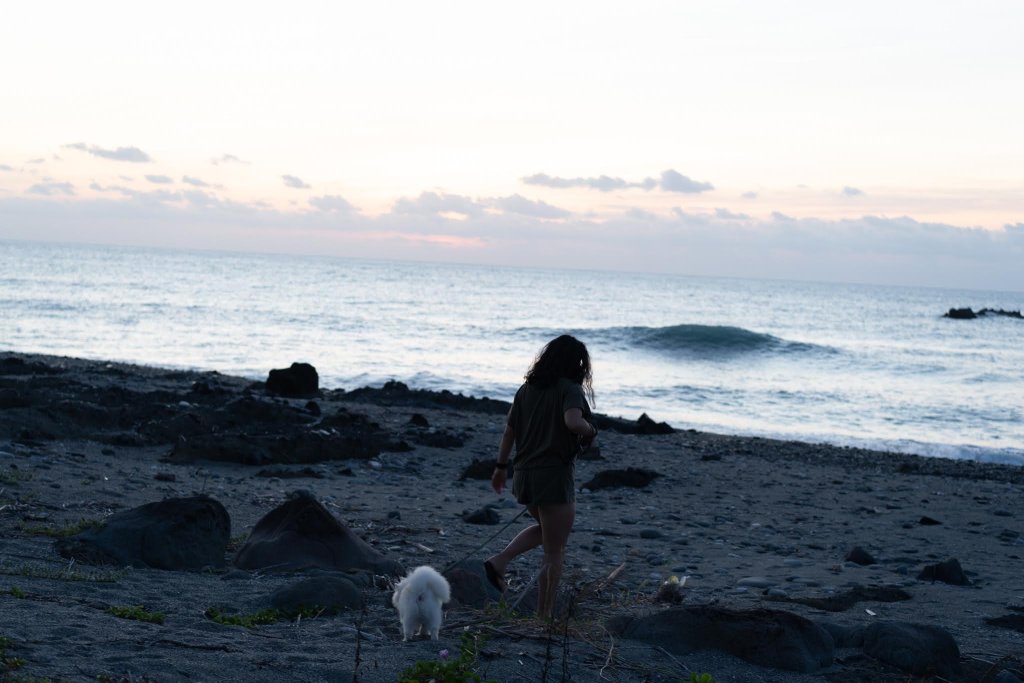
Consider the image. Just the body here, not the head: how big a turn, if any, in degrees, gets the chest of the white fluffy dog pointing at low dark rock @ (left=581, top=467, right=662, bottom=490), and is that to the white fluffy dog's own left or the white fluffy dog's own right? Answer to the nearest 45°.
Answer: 0° — it already faces it

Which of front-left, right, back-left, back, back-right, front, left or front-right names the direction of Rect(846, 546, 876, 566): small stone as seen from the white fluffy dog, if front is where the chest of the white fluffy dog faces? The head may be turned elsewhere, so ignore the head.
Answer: front-right

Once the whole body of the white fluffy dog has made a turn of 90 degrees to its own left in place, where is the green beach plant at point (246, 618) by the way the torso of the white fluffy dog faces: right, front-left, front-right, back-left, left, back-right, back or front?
front-right

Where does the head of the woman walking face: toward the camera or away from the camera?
away from the camera

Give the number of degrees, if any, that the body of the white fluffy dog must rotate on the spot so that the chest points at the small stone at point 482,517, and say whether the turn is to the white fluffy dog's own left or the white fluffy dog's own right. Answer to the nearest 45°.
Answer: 0° — it already faces it

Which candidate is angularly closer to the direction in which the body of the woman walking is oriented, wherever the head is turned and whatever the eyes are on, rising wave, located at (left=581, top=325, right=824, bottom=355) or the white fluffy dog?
the rising wave

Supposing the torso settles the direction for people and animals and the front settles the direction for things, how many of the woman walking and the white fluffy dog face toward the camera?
0

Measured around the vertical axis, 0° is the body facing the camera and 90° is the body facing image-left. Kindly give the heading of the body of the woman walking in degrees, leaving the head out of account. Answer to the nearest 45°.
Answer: approximately 225°

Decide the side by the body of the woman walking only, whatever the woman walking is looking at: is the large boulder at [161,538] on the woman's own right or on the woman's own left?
on the woman's own left

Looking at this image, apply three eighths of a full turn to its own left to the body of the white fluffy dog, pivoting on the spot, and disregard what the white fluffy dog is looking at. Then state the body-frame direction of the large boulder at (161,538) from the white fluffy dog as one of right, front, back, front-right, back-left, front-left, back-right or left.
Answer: right

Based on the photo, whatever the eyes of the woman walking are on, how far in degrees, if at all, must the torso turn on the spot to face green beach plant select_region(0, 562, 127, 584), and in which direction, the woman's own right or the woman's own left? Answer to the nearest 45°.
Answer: approximately 135° to the woman's own left

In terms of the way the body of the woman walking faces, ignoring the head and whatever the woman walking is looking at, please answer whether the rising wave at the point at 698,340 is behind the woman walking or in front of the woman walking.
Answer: in front

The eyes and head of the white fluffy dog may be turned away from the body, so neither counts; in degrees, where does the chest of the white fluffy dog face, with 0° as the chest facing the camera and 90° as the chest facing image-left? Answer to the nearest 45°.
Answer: approximately 180°
